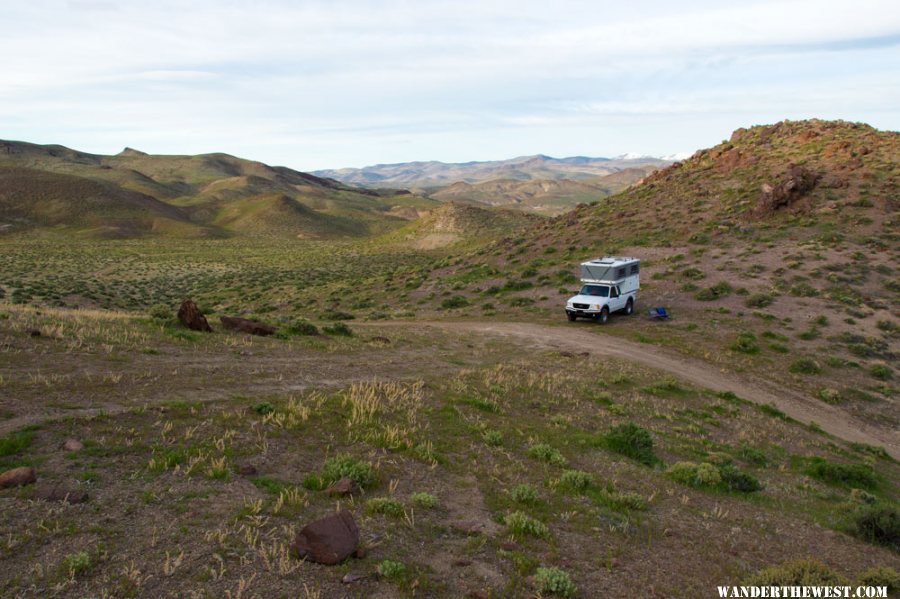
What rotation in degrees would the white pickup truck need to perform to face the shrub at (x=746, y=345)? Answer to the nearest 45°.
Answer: approximately 90° to its left

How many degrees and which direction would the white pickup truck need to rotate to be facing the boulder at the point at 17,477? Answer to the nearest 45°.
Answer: approximately 45° to its left

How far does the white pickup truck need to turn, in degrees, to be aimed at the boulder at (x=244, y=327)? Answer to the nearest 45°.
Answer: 0° — it already faces it

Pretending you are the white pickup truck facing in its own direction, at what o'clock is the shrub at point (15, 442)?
The shrub is roughly at 11 o'clock from the white pickup truck.

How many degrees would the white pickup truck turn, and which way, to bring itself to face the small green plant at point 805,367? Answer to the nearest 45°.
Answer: approximately 90° to its left

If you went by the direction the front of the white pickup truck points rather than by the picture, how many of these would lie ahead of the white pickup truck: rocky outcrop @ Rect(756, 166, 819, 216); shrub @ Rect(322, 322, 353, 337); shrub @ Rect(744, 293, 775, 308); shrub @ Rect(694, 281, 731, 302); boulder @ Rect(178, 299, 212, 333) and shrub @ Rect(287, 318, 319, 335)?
3

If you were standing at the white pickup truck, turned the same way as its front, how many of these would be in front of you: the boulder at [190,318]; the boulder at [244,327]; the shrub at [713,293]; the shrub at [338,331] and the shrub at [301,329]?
4

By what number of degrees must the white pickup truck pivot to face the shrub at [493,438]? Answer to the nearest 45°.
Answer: approximately 45° to its left

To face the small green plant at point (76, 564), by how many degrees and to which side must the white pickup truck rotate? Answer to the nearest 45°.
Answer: approximately 45° to its left

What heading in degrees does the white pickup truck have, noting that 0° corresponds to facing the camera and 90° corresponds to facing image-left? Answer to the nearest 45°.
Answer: approximately 45°
